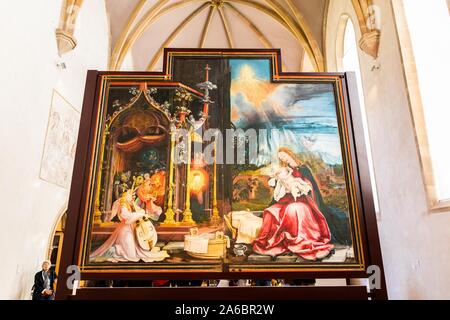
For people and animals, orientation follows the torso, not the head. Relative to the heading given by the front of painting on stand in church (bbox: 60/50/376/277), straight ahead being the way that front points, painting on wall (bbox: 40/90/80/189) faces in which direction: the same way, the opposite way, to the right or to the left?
to the left

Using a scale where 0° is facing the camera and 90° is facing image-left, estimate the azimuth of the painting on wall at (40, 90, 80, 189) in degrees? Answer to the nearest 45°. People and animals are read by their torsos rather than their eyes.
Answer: approximately 315°

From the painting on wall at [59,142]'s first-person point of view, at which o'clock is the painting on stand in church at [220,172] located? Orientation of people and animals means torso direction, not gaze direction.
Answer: the painting on stand in church at [220,172] is roughly at 1 o'clock from the painting on wall at [59,142].

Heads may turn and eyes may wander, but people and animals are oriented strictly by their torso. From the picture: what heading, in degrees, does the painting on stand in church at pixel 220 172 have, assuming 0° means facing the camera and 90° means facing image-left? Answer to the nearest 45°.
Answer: approximately 0°
